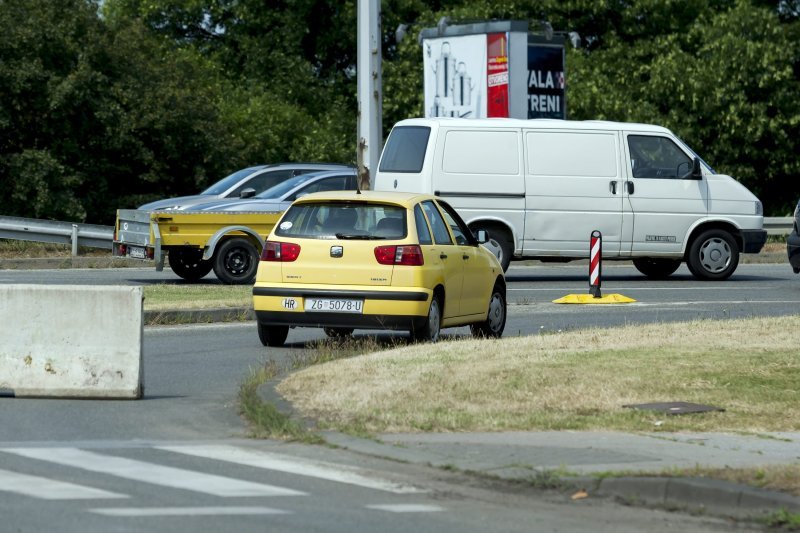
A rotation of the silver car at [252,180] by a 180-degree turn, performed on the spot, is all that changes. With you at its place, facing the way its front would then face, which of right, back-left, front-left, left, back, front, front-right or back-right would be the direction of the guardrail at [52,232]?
back-left

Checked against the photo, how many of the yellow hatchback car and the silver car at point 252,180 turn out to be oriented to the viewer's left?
1

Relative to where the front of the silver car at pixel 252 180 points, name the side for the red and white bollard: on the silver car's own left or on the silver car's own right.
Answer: on the silver car's own left

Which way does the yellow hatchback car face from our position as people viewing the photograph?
facing away from the viewer and to the right of the viewer

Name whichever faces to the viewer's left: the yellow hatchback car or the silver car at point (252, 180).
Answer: the silver car

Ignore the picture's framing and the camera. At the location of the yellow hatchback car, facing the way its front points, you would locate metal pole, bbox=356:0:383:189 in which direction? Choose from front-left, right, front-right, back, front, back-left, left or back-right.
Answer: front-left

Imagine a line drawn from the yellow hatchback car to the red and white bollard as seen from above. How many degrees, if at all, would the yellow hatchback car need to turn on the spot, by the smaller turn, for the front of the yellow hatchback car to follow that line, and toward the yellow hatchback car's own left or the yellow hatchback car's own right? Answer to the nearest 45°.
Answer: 0° — it already faces it

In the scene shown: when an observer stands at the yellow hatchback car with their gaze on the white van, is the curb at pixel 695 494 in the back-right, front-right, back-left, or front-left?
back-right

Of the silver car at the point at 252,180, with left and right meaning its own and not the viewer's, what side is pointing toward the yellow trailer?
left

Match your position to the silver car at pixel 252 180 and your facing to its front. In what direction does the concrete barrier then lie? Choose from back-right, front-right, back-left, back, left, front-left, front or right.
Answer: left

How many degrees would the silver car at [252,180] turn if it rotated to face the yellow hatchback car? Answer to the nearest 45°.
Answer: approximately 90° to its left

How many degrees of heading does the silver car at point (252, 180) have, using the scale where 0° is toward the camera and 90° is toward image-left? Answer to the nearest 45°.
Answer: approximately 90°

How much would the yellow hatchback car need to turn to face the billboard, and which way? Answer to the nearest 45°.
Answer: approximately 45° to its left
